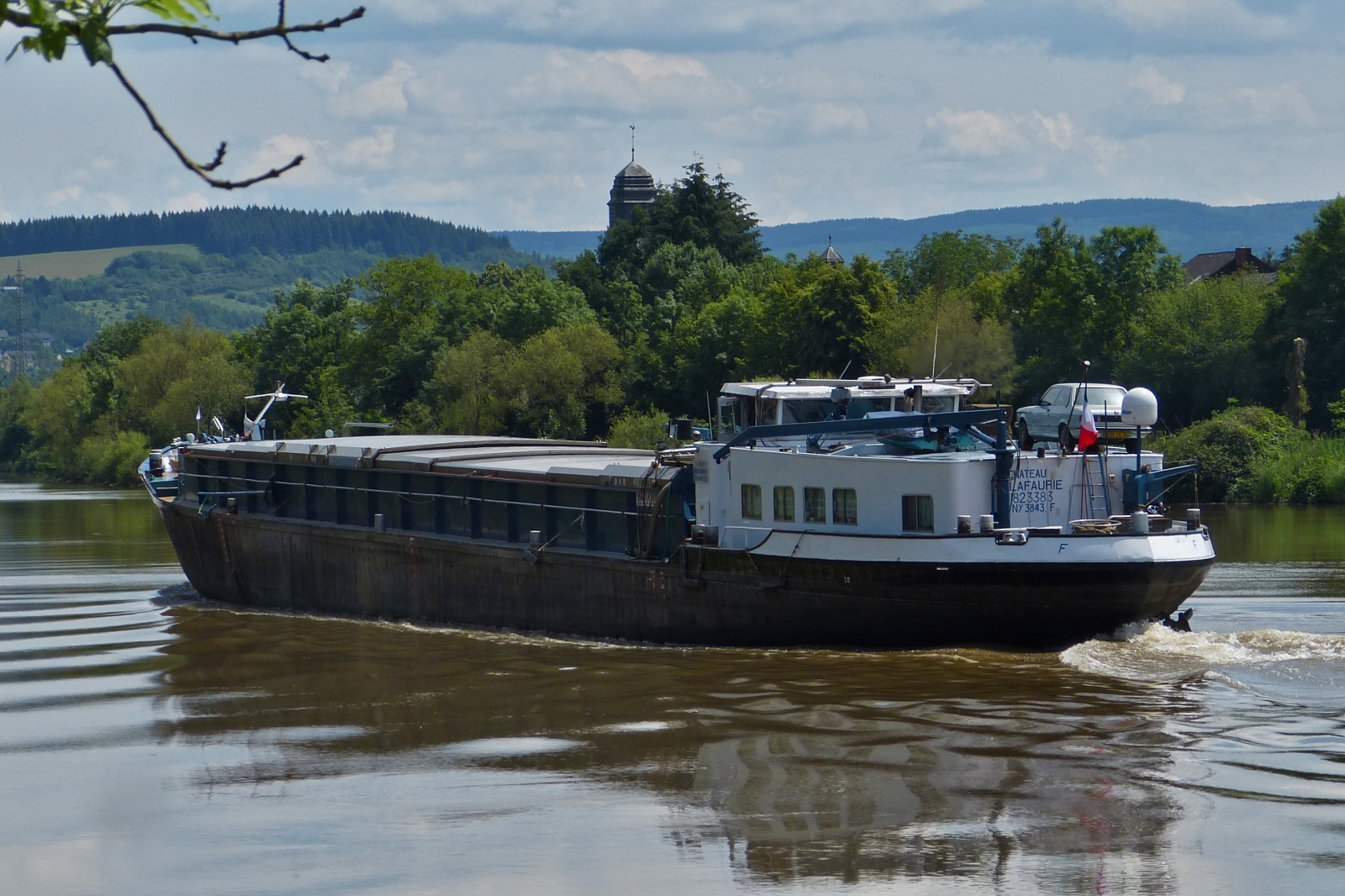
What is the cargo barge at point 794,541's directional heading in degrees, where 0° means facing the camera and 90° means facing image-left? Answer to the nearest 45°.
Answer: approximately 135°
